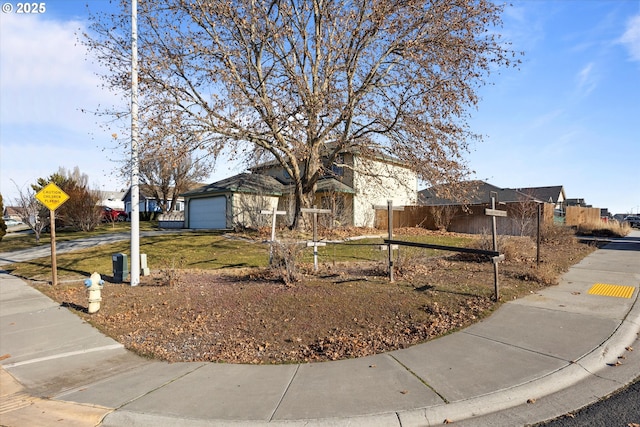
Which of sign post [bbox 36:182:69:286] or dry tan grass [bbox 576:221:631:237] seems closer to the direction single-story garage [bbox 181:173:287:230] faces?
the sign post

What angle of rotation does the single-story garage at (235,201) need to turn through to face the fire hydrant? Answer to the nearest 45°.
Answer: approximately 45° to its left

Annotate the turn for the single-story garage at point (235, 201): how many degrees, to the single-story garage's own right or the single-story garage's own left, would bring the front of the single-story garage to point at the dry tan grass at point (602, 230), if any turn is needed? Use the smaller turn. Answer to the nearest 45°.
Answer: approximately 135° to the single-story garage's own left

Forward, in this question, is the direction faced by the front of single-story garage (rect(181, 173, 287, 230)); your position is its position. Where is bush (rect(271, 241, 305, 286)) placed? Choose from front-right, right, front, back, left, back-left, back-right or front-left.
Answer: front-left

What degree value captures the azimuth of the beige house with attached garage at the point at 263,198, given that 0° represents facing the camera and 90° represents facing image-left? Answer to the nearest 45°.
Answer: approximately 45°

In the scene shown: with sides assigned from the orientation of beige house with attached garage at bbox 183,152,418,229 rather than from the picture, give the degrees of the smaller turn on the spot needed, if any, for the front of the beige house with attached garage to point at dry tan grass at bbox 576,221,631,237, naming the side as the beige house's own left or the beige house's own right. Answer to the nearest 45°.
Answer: approximately 135° to the beige house's own left

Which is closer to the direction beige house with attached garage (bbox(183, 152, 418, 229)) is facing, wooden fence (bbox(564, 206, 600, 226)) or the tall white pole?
the tall white pole

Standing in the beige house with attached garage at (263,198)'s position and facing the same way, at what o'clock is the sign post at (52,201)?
The sign post is roughly at 11 o'clock from the beige house with attached garage.

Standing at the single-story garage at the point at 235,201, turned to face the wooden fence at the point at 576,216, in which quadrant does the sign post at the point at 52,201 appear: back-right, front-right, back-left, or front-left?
back-right

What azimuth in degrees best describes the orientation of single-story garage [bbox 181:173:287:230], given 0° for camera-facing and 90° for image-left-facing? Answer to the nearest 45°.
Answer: approximately 45°

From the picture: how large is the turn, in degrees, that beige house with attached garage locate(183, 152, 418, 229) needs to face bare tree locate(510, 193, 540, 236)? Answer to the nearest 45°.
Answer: approximately 90° to its left

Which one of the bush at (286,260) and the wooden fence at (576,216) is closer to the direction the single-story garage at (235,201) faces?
the bush

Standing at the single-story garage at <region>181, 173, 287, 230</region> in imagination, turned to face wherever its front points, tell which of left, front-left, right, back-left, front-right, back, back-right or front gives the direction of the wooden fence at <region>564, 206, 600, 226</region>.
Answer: back-left

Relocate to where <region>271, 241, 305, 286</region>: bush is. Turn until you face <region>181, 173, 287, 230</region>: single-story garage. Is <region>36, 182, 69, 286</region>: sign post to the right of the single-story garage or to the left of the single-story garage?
left

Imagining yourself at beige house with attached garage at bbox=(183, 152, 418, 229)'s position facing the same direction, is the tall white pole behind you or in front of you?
in front

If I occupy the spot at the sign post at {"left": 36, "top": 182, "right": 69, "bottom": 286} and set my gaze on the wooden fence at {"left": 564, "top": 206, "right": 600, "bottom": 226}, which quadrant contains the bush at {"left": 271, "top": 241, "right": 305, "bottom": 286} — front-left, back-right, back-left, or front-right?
front-right
